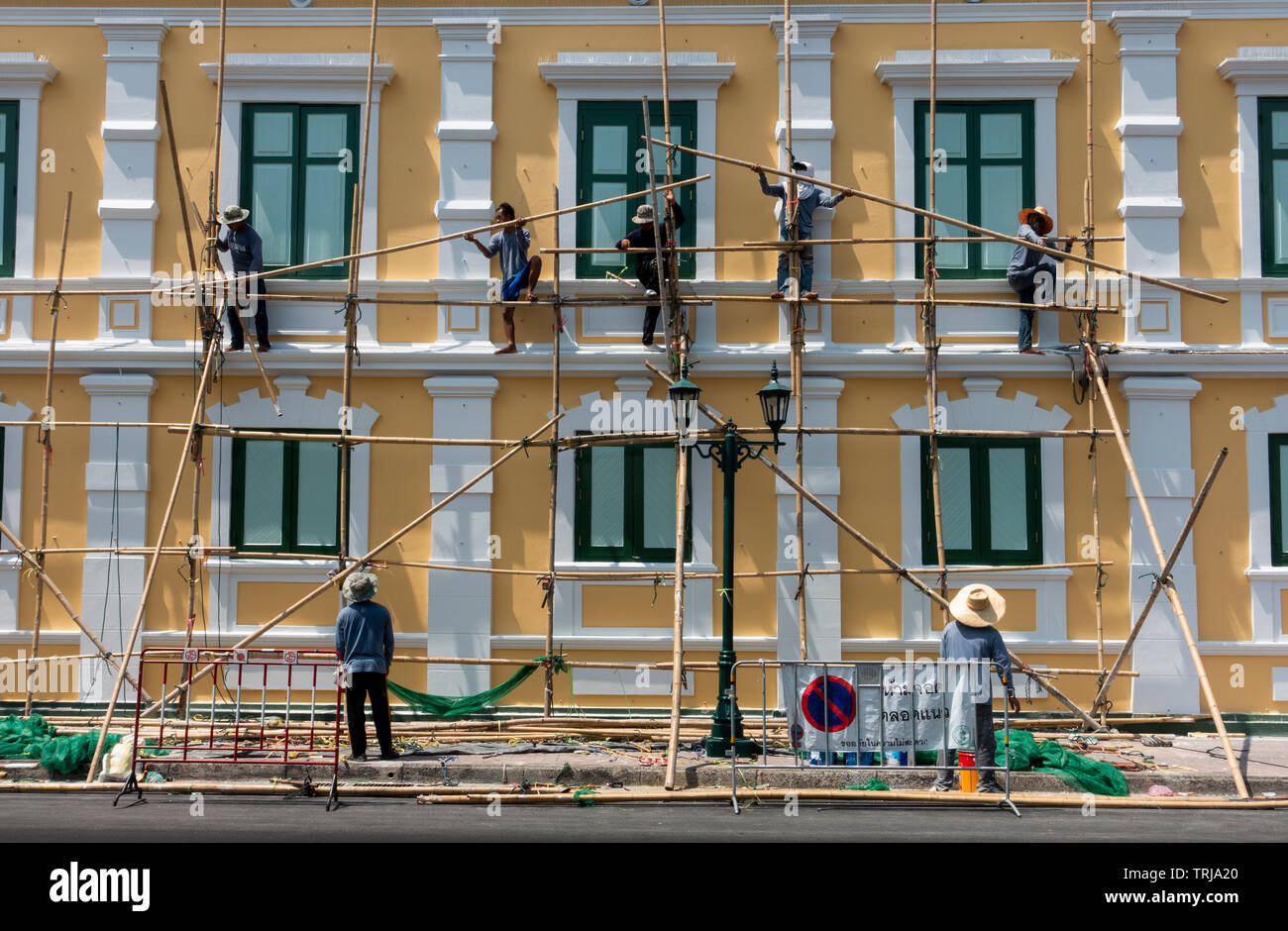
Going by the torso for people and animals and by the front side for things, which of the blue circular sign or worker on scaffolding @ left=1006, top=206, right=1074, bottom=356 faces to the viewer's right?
the worker on scaffolding

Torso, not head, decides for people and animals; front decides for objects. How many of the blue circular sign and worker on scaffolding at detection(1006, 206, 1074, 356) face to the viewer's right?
1

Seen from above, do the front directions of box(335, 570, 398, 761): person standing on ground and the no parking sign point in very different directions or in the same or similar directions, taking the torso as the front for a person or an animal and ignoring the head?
very different directions

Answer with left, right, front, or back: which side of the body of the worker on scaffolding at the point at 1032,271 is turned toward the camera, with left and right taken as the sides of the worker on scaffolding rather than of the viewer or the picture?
right

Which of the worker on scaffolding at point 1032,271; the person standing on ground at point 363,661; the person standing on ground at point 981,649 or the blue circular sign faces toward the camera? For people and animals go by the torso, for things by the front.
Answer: the blue circular sign

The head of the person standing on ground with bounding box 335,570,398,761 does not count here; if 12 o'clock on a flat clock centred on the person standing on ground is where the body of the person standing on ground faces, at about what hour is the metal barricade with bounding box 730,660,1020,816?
The metal barricade is roughly at 4 o'clock from the person standing on ground.

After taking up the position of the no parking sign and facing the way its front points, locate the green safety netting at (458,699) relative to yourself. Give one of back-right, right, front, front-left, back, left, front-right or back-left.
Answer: back-right

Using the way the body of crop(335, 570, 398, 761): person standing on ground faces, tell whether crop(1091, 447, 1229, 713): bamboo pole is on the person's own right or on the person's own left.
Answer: on the person's own right

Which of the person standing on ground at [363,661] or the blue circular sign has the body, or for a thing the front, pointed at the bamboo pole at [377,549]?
the person standing on ground

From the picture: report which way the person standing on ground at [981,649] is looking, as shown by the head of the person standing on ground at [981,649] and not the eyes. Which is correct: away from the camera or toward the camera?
away from the camera

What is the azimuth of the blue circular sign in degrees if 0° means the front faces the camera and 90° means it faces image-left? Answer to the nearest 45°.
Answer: approximately 0°

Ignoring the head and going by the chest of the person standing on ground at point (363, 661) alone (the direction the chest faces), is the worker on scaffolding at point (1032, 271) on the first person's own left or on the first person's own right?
on the first person's own right

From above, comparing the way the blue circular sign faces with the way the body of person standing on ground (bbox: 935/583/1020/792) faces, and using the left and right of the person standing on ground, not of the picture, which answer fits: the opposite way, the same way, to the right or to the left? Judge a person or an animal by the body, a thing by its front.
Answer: the opposite way

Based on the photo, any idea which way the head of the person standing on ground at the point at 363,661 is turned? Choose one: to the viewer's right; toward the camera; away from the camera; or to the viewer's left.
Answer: away from the camera

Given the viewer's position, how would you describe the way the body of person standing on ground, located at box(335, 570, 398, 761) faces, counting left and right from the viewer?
facing away from the viewer

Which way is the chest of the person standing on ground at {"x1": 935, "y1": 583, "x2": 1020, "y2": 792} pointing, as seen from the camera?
away from the camera

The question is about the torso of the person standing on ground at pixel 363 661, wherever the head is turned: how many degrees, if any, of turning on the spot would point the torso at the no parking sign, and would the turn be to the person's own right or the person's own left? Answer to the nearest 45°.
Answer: approximately 135° to the person's own right
